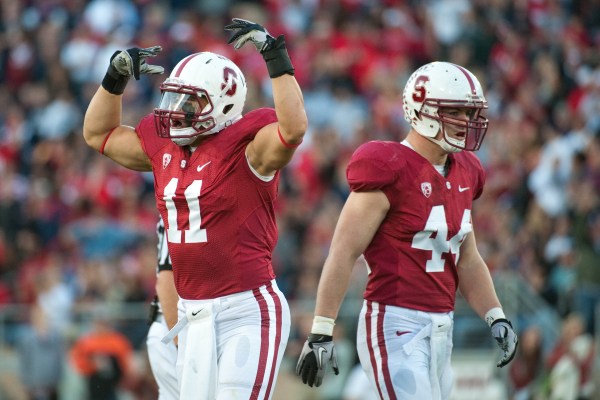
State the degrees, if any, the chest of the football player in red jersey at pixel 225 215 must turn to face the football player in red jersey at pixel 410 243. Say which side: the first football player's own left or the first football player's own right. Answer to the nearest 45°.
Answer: approximately 135° to the first football player's own left

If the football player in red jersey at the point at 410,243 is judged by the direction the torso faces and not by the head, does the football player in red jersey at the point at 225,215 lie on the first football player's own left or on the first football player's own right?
on the first football player's own right

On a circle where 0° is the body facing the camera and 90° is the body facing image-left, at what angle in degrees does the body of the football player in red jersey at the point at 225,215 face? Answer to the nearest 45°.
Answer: approximately 45°

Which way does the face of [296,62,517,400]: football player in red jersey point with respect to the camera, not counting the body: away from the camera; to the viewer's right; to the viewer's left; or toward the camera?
to the viewer's right

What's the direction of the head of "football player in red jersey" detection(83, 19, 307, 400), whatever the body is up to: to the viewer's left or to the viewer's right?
to the viewer's left
